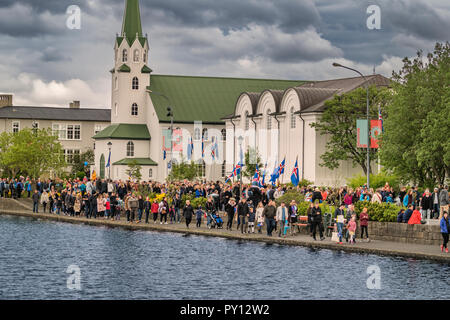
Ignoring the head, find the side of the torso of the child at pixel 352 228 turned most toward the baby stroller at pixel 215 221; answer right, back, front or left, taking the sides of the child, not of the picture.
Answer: right

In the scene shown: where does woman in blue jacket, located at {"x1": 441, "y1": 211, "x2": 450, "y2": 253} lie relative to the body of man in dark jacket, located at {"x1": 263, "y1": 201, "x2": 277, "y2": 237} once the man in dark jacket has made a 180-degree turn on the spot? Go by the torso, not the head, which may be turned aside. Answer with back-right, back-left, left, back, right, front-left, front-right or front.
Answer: back-right

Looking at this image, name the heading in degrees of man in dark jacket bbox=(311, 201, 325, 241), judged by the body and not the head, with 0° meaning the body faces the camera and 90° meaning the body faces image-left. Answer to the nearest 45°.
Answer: approximately 0°

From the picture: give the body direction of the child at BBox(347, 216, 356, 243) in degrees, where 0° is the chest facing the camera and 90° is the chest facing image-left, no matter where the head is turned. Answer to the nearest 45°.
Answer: approximately 45°

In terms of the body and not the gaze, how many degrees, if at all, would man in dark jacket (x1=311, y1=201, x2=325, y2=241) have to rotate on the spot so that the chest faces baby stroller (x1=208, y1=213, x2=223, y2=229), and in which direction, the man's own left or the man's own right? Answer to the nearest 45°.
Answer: approximately 135° to the man's own right

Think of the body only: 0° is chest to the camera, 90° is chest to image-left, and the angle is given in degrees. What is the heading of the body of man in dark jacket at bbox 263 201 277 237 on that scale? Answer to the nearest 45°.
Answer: approximately 0°

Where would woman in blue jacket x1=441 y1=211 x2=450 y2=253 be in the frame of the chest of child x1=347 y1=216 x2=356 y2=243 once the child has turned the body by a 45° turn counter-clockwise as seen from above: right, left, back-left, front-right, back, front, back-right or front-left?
front-left

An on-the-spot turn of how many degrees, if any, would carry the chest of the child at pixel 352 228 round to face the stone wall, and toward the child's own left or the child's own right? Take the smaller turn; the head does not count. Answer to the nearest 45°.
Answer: approximately 135° to the child's own left

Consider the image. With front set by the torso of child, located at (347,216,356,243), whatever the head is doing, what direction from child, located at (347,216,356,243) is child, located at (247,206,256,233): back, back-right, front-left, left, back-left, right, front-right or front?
right

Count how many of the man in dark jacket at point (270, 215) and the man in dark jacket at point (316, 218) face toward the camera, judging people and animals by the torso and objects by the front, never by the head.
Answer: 2

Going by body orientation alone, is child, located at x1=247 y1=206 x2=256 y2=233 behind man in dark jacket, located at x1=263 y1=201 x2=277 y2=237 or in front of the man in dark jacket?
behind
